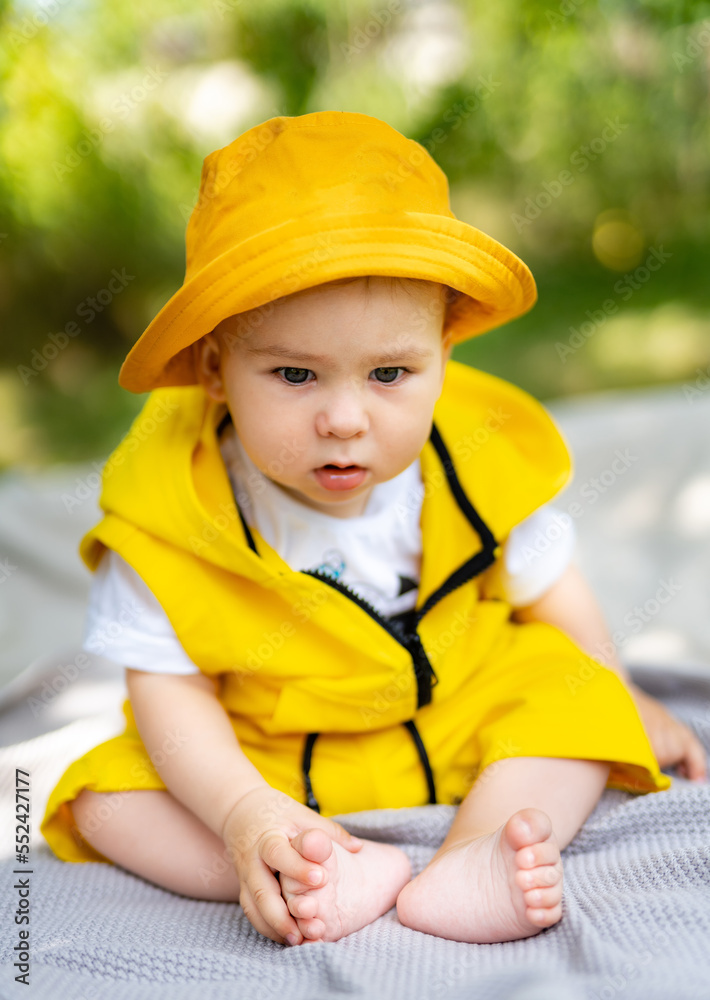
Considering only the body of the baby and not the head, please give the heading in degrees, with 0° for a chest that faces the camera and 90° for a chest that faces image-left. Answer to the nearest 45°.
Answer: approximately 0°
